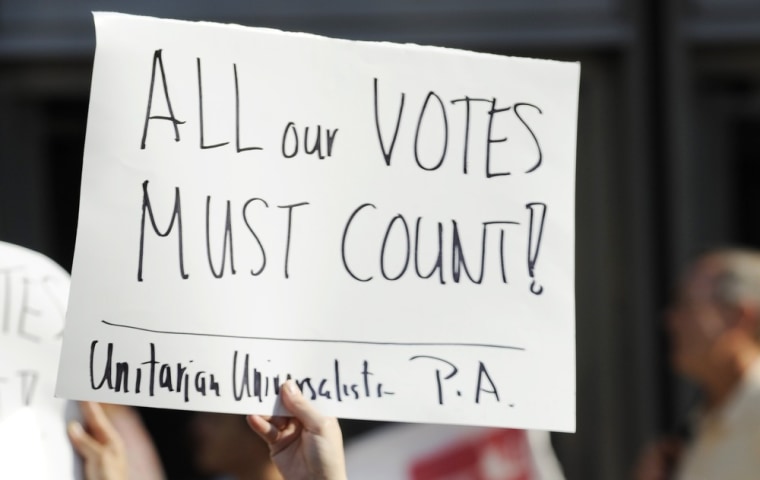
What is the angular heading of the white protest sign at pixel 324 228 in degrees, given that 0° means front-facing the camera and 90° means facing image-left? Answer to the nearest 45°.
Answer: approximately 0°

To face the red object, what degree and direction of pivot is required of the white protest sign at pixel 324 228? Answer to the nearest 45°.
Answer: approximately 180°
